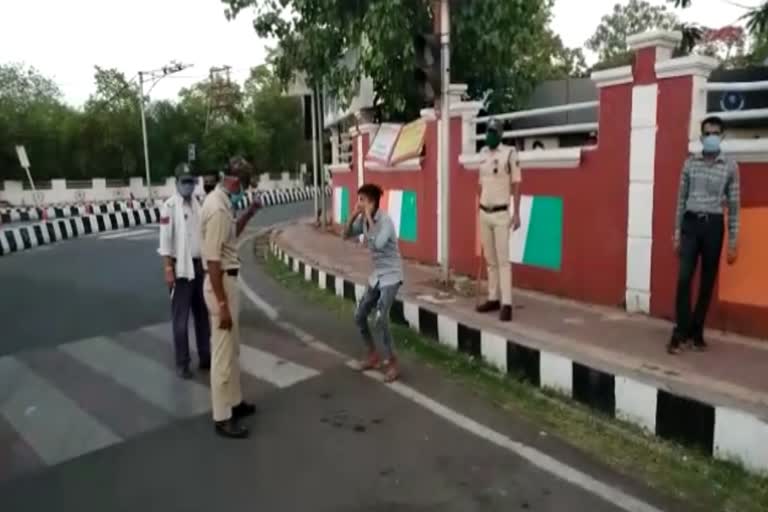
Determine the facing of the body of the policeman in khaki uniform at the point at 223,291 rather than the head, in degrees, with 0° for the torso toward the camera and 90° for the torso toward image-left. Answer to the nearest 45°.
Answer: approximately 270°

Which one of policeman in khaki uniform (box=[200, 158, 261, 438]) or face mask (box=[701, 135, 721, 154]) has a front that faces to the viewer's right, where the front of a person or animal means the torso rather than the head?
the policeman in khaki uniform

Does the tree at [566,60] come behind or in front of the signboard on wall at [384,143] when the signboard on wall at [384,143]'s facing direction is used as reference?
behind

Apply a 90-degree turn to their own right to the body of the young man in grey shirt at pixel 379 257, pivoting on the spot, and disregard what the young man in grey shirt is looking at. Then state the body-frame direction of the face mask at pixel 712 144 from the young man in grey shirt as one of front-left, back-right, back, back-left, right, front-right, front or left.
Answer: back-right

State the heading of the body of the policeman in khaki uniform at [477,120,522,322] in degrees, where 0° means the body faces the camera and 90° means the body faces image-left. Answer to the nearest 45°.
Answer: approximately 45°
